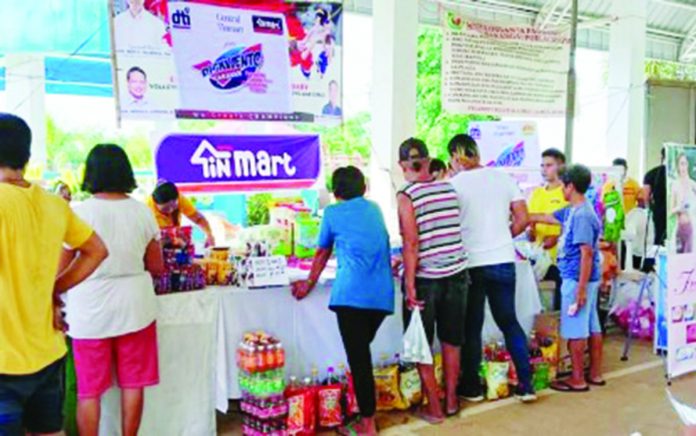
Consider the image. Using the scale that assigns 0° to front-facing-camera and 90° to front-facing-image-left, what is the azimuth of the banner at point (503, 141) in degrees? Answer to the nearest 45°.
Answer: approximately 0°

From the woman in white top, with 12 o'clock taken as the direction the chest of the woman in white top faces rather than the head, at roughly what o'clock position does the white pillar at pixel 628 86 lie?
The white pillar is roughly at 2 o'clock from the woman in white top.

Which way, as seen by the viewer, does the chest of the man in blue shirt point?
to the viewer's left

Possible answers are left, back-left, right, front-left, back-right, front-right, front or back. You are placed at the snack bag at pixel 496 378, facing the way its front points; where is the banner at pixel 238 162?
right

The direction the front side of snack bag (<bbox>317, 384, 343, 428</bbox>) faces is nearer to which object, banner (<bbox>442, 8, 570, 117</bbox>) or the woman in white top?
the woman in white top

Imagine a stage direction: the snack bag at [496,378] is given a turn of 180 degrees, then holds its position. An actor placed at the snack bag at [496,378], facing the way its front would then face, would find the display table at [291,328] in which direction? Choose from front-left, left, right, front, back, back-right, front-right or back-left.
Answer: back-left

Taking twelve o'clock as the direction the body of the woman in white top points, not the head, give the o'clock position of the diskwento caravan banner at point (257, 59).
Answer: The diskwento caravan banner is roughly at 1 o'clock from the woman in white top.

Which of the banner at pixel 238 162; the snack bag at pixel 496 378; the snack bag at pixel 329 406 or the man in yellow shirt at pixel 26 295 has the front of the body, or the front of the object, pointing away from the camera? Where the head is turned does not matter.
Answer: the man in yellow shirt

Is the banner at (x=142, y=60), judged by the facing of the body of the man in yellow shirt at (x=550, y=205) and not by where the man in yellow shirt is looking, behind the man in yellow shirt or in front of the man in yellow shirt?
in front

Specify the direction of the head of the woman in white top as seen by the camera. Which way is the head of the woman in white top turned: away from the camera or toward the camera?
away from the camera

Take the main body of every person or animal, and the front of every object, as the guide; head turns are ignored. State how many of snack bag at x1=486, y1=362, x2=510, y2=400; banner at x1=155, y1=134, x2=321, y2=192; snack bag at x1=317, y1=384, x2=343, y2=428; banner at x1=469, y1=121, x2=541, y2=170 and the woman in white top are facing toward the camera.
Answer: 4

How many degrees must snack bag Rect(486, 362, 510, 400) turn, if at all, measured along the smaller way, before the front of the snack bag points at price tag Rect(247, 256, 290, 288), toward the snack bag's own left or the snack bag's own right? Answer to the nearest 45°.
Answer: approximately 45° to the snack bag's own right

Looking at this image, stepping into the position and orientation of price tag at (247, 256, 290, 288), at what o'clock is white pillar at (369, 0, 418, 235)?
The white pillar is roughly at 7 o'clock from the price tag.

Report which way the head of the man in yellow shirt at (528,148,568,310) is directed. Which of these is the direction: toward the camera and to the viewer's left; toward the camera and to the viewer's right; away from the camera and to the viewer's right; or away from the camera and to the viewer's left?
toward the camera and to the viewer's left

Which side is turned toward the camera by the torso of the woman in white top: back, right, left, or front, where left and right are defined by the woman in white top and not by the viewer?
back
